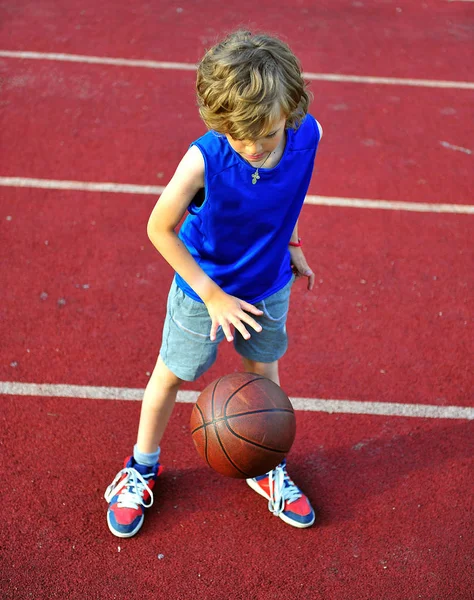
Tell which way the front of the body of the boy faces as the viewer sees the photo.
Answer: toward the camera
